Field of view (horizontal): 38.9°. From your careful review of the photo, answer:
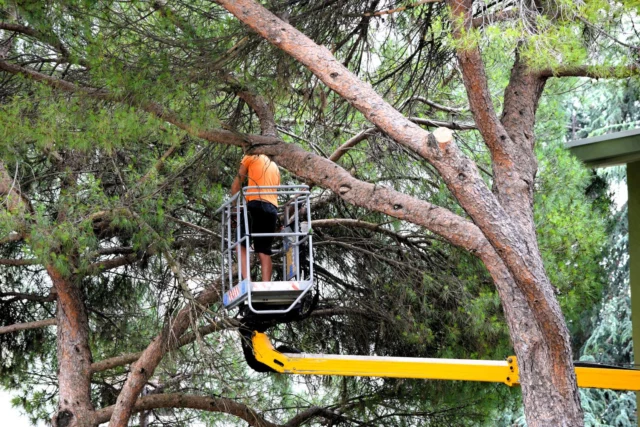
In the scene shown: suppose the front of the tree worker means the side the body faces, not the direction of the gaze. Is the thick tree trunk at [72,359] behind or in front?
in front

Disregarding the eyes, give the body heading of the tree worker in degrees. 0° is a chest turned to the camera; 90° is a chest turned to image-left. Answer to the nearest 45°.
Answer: approximately 135°
